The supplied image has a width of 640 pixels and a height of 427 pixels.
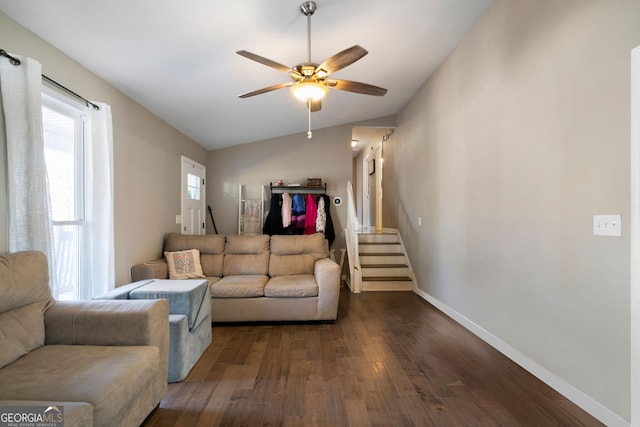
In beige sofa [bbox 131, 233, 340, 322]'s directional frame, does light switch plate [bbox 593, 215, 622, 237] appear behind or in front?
in front

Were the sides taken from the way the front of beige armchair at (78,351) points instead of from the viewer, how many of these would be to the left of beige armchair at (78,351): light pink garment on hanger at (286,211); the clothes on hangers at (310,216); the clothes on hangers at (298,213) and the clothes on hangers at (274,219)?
4

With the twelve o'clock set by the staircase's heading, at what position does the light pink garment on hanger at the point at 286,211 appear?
The light pink garment on hanger is roughly at 3 o'clock from the staircase.

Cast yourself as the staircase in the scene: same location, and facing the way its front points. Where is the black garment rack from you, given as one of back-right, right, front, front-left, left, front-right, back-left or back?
right

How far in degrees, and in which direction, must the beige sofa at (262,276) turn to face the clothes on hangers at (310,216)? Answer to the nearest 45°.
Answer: approximately 135° to its left

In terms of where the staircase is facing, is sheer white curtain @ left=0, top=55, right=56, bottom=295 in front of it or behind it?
in front

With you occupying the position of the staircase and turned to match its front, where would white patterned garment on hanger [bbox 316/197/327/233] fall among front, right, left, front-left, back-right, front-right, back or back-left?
right

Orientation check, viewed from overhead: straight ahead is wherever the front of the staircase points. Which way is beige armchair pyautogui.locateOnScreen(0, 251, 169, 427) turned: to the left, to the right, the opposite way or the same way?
to the left

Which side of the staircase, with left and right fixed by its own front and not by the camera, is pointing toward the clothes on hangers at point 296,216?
right

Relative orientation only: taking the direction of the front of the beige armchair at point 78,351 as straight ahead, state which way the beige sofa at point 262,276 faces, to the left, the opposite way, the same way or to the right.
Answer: to the right

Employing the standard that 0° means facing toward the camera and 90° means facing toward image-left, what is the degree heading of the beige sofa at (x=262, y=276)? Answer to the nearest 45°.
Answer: approximately 0°

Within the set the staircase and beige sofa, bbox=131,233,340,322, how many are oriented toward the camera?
2

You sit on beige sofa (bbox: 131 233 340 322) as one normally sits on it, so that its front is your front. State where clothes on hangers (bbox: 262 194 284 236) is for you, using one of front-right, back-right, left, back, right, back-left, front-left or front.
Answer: back

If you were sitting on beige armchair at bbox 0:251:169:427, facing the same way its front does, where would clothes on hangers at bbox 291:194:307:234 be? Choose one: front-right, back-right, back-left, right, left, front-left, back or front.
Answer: left

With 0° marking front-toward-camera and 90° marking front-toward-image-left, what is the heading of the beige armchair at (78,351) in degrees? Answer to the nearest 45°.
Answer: approximately 315°

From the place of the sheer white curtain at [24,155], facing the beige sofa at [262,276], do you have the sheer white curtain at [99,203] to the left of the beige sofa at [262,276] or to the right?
left
